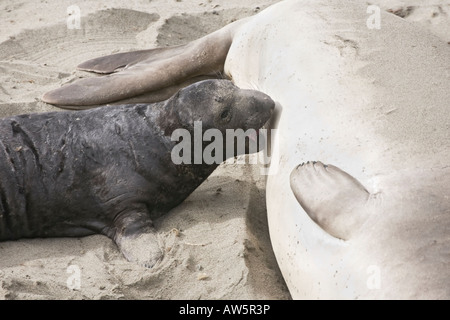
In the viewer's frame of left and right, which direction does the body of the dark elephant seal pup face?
facing to the right of the viewer

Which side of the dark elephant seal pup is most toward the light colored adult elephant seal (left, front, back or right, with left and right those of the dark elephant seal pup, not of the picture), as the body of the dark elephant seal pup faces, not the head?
front
